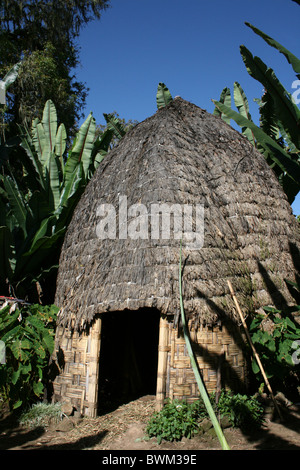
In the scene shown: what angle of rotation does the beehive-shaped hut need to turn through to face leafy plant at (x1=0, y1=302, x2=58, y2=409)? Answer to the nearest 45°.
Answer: approximately 90° to its right

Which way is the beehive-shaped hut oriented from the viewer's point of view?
toward the camera

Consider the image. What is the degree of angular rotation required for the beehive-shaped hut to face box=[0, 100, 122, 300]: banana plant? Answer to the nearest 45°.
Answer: approximately 135° to its right
